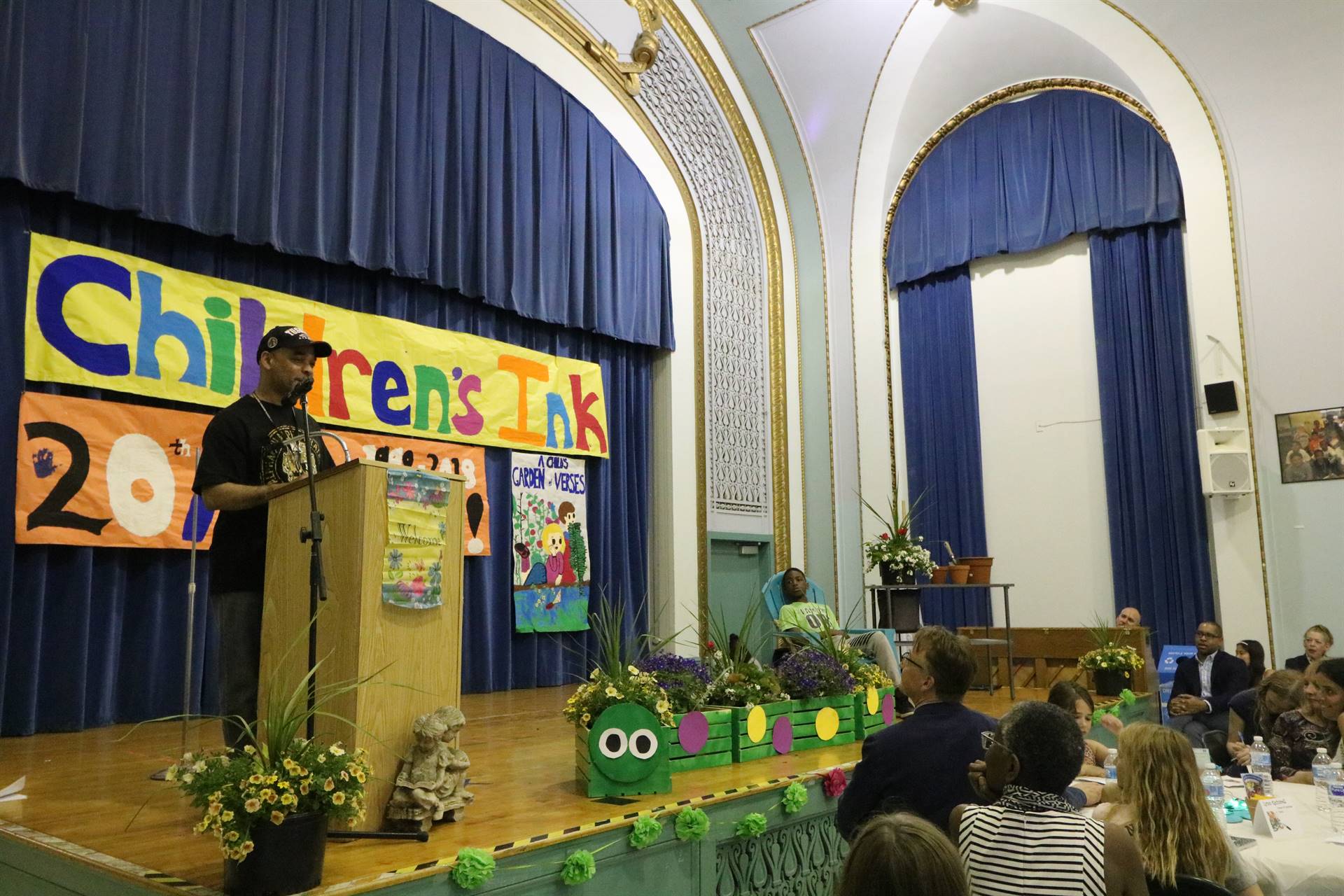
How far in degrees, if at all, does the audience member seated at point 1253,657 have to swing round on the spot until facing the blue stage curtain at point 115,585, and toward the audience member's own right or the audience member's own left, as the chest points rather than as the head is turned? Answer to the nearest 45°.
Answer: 0° — they already face it

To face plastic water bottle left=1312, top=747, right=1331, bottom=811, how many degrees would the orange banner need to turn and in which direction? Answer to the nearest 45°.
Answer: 0° — it already faces it

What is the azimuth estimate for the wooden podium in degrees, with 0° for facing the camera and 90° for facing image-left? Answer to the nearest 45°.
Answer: approximately 315°

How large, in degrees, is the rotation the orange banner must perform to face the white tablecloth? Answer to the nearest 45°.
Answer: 0° — it already faces it

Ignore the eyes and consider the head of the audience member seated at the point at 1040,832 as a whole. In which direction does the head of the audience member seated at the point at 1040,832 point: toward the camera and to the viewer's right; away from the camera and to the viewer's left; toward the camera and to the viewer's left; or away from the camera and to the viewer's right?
away from the camera and to the viewer's left

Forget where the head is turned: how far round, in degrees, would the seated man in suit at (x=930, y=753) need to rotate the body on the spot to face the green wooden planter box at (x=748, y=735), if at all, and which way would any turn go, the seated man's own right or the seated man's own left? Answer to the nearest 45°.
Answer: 0° — they already face it

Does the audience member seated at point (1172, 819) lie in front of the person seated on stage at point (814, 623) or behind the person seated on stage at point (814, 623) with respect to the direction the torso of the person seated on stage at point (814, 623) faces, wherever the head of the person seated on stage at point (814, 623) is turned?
in front

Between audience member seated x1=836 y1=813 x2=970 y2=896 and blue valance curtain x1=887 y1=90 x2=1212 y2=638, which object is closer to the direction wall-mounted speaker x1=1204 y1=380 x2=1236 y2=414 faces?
the audience member seated

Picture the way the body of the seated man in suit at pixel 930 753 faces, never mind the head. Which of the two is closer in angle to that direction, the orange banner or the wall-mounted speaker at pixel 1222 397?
the orange banner

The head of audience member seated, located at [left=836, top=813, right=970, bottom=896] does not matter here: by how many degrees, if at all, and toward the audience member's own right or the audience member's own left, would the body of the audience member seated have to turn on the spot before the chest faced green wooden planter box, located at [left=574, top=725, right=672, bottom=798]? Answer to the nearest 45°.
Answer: approximately 45° to the audience member's own left

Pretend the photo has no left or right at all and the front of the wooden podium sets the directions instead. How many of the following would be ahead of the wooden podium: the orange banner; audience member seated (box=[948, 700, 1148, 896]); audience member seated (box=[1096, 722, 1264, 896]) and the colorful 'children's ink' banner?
2

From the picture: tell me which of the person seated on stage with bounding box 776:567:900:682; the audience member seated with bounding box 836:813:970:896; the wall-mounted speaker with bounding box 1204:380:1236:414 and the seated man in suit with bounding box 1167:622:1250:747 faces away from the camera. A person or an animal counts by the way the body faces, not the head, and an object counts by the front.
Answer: the audience member seated with bounding box 836:813:970:896

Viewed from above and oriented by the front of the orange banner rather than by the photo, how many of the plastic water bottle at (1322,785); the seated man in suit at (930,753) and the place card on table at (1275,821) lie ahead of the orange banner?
3

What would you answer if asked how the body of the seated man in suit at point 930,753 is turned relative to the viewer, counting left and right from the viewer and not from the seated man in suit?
facing away from the viewer and to the left of the viewer

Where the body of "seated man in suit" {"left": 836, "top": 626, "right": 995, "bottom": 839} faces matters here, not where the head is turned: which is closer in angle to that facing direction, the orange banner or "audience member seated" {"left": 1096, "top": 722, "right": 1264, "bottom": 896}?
the orange banner
